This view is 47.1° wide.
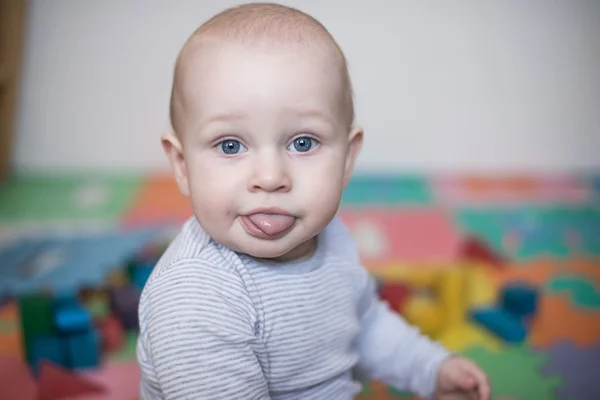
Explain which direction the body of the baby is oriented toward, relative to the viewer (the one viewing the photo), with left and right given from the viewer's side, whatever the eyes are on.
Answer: facing the viewer and to the right of the viewer

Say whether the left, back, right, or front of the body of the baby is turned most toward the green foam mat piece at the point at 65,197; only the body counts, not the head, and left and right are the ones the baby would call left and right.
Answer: back

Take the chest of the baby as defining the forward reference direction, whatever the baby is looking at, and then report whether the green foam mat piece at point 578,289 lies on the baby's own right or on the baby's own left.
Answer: on the baby's own left

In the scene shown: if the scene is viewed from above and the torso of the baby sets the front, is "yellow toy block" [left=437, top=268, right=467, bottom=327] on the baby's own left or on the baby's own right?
on the baby's own left

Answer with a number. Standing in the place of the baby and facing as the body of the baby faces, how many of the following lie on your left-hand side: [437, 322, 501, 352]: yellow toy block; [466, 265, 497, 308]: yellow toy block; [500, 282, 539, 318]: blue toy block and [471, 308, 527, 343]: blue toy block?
4

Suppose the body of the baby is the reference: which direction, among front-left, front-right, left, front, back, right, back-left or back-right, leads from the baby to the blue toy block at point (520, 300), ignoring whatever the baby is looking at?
left

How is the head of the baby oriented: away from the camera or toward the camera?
toward the camera

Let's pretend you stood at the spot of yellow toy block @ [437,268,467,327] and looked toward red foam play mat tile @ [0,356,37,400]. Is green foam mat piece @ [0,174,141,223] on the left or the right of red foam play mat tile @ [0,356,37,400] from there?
right

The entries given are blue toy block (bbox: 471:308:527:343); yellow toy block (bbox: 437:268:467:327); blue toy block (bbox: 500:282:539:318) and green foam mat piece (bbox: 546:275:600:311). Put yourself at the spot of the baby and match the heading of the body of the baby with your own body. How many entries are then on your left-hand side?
4
